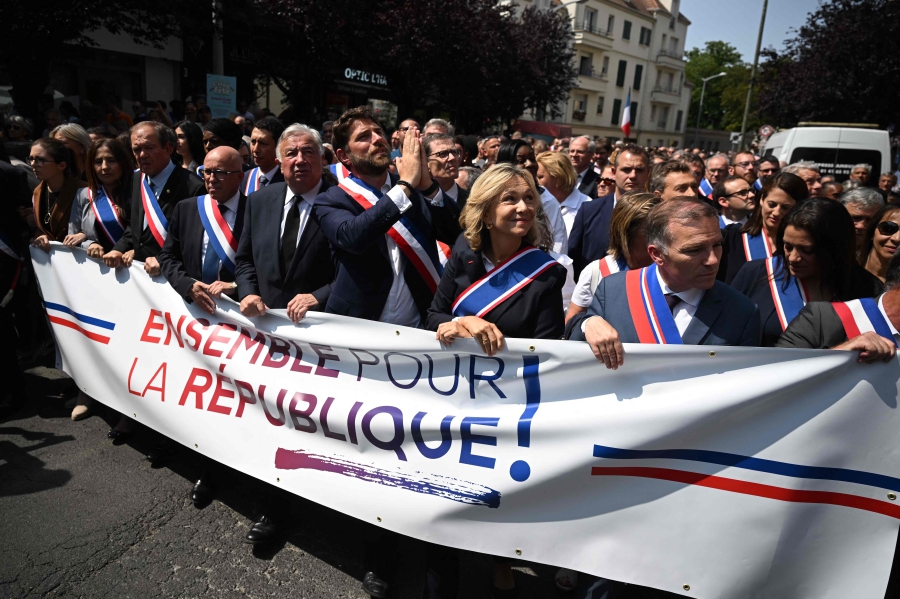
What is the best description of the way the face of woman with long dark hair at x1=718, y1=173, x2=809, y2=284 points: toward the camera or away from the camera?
toward the camera

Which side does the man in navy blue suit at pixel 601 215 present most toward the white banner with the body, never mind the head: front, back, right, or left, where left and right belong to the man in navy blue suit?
front

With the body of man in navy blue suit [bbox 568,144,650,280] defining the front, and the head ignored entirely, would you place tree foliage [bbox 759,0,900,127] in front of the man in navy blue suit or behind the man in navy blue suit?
behind

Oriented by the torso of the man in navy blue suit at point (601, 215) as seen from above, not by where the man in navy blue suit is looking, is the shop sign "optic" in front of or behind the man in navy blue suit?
behind

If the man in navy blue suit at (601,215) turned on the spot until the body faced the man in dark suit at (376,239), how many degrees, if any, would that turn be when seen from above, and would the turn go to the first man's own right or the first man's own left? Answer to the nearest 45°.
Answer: approximately 45° to the first man's own right

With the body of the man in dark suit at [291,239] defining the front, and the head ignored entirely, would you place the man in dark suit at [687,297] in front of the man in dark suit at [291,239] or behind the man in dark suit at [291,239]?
in front

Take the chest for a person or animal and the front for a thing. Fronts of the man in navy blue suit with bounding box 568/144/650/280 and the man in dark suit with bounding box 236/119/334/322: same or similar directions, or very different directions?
same or similar directions

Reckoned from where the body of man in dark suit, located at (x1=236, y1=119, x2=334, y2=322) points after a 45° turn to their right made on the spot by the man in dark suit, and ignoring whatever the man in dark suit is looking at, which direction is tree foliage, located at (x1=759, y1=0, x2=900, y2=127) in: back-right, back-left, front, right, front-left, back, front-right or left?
back

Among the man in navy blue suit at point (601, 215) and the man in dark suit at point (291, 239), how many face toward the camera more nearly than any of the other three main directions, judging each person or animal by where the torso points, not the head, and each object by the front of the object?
2

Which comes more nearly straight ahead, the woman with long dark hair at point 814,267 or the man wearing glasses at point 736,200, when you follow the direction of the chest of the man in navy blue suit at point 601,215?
the woman with long dark hair

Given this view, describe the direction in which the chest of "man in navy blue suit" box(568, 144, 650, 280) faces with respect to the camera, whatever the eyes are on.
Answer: toward the camera

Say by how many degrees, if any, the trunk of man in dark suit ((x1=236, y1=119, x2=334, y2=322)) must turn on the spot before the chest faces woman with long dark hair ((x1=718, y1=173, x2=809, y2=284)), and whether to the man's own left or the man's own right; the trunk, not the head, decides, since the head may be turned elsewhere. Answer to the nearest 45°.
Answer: approximately 90° to the man's own left

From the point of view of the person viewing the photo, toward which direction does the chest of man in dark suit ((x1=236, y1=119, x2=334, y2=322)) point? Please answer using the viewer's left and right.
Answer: facing the viewer

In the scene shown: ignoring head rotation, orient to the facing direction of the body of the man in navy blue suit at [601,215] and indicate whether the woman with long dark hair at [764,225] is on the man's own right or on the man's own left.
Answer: on the man's own left

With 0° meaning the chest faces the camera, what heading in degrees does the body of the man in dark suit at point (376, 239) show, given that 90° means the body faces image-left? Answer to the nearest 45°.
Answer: approximately 315°

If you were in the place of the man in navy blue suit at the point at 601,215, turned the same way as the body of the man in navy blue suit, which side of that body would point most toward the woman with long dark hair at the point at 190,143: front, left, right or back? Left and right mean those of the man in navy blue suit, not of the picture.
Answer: right

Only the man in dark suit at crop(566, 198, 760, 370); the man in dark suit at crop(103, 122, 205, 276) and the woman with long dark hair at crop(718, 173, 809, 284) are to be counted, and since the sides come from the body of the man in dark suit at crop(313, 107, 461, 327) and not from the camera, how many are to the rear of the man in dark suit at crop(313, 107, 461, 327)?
1
